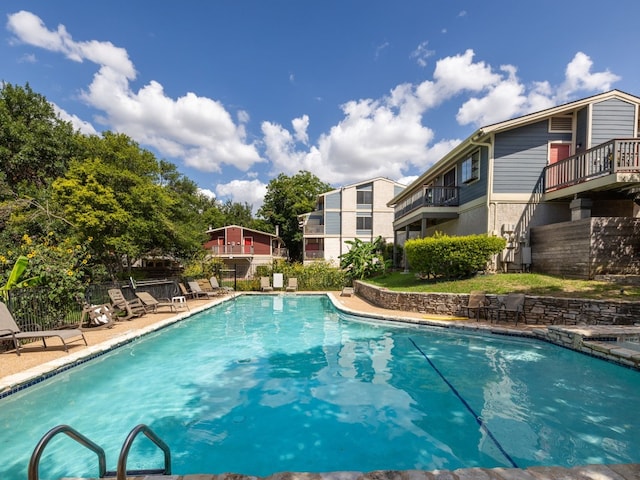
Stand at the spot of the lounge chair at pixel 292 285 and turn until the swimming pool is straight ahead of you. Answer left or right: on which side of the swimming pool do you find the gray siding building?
left

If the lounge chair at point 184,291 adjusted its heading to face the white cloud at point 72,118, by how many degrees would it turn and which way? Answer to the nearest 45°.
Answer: approximately 135° to its left

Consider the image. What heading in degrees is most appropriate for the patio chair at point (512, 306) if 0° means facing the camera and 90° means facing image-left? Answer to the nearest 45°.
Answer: approximately 45°

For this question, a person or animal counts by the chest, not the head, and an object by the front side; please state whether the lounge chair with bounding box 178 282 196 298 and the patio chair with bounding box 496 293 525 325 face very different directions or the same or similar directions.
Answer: very different directions

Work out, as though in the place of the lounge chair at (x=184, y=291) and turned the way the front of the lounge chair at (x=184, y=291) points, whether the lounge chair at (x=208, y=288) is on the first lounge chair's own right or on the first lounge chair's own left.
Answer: on the first lounge chair's own left

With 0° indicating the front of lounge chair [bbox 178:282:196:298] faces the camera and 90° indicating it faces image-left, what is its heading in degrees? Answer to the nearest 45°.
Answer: approximately 270°

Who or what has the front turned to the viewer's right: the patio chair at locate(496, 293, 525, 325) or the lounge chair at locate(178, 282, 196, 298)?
the lounge chair

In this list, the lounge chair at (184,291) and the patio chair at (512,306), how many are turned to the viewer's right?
1
